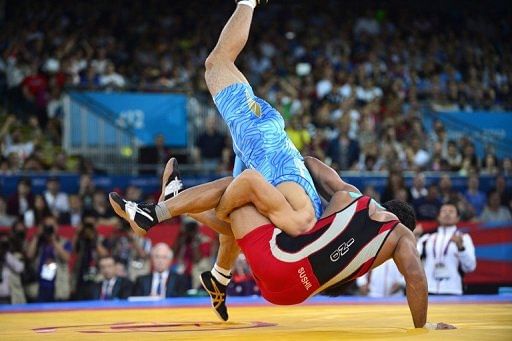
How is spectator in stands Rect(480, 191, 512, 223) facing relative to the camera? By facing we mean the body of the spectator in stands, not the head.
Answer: toward the camera

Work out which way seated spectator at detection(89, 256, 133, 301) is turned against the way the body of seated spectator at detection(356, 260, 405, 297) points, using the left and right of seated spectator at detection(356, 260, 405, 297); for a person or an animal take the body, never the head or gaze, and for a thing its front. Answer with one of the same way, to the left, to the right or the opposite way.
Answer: the same way

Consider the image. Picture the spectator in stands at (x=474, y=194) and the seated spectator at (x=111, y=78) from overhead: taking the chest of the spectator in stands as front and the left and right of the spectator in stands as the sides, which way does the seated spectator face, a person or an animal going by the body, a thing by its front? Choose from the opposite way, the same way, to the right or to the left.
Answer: the same way

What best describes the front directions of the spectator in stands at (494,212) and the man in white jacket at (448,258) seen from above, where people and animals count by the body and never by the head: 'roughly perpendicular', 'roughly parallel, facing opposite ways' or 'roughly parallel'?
roughly parallel

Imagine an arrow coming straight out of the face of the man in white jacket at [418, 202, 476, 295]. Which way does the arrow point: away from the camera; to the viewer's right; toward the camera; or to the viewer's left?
toward the camera

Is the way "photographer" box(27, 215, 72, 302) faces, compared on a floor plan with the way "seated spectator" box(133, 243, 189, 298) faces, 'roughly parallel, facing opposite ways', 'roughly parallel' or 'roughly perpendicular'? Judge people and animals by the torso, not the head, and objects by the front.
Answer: roughly parallel

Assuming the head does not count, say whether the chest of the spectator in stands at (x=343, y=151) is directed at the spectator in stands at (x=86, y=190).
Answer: no

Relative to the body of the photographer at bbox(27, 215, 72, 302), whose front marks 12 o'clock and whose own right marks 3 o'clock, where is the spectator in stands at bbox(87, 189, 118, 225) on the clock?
The spectator in stands is roughly at 7 o'clock from the photographer.

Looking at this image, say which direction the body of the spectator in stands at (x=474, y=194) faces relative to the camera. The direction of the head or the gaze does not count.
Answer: toward the camera

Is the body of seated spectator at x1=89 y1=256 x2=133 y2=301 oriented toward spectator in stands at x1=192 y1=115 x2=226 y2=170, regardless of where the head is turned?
no

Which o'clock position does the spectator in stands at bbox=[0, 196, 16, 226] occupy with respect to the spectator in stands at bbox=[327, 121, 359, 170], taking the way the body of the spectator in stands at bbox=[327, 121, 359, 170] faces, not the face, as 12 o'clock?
the spectator in stands at bbox=[0, 196, 16, 226] is roughly at 2 o'clock from the spectator in stands at bbox=[327, 121, 359, 170].

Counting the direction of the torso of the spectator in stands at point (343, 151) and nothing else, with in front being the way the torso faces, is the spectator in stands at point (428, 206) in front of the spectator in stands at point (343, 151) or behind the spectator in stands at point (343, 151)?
in front

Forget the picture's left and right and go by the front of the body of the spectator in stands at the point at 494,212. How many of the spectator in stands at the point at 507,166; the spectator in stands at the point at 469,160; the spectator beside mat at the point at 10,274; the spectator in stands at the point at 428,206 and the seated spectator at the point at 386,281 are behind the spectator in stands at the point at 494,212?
2

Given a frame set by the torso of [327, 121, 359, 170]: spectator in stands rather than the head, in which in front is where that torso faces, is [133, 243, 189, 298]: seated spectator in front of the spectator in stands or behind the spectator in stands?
in front

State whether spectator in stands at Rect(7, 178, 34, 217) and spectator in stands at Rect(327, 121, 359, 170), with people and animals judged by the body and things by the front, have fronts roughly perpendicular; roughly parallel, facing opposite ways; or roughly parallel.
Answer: roughly parallel

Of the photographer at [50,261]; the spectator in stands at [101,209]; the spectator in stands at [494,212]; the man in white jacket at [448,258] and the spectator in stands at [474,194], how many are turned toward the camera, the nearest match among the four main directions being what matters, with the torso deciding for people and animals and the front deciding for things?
5

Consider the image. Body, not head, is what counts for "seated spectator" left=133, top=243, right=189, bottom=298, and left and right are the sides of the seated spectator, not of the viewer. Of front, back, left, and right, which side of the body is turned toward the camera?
front

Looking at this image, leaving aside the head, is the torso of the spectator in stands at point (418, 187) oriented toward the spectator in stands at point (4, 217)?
no

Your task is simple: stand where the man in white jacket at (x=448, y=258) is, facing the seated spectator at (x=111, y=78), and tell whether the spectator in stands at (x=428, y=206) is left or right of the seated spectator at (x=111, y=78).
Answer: right

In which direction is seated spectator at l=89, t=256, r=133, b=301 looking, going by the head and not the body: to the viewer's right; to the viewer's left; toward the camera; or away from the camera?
toward the camera

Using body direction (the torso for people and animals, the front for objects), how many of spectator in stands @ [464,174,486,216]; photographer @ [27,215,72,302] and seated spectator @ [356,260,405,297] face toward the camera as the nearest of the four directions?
3
